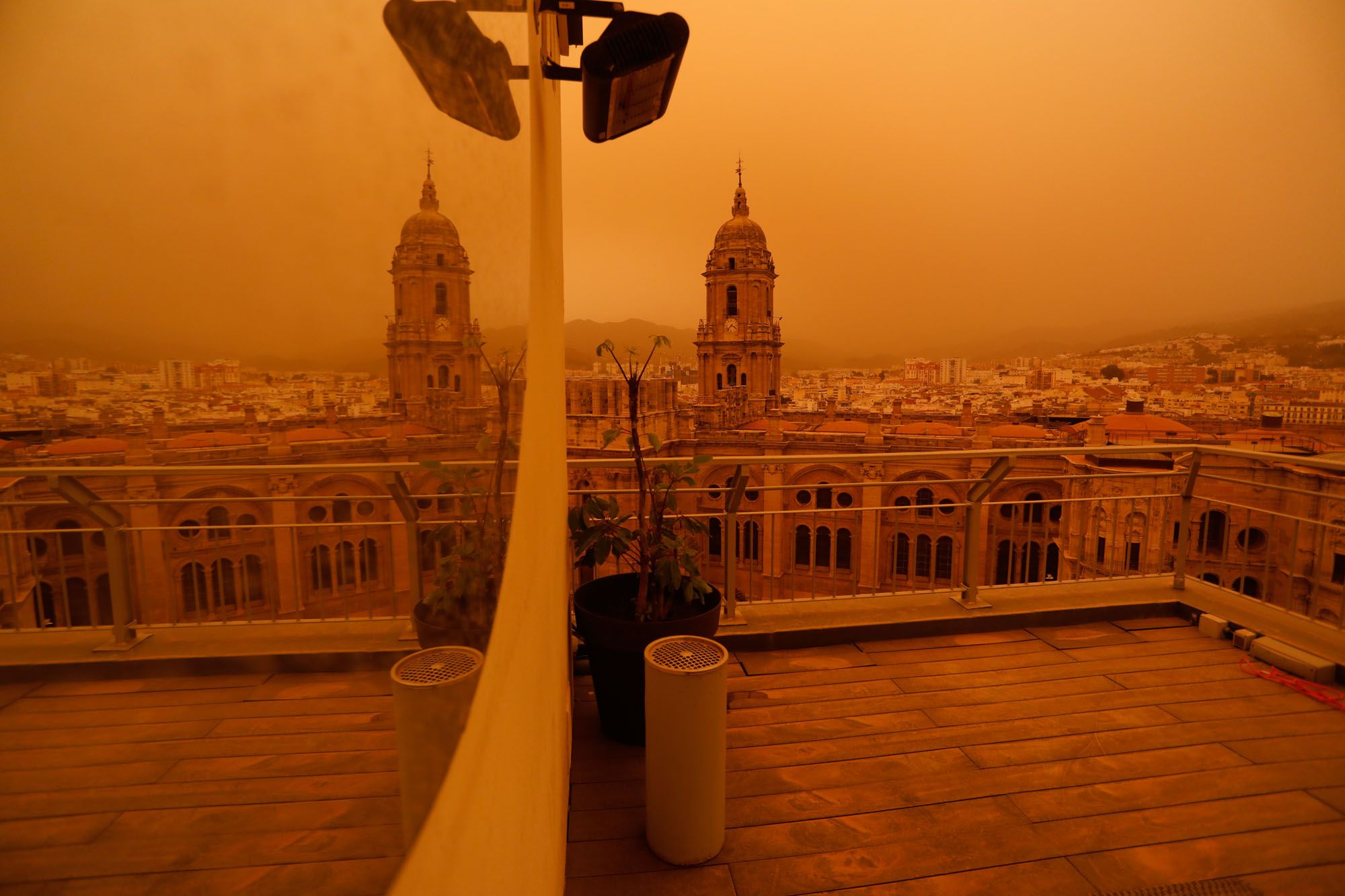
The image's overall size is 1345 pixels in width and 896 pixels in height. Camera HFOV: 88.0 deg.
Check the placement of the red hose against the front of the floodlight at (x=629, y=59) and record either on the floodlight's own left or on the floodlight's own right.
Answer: on the floodlight's own left

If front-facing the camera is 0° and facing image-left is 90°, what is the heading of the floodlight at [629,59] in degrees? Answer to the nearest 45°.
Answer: approximately 315°
